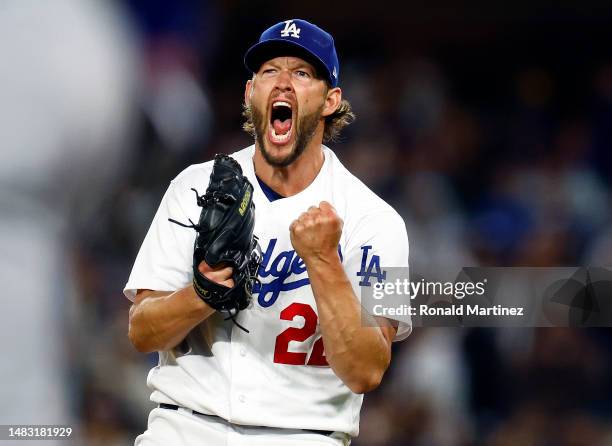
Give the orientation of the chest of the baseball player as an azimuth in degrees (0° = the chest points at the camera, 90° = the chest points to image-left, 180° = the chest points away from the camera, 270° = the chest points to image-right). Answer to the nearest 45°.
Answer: approximately 0°
